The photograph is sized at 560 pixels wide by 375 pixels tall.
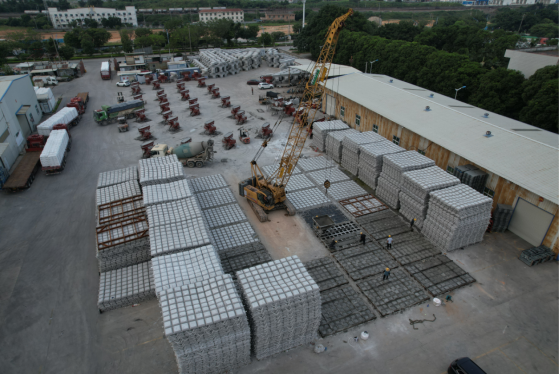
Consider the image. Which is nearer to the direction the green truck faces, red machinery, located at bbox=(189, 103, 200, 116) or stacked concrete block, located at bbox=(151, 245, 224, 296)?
the stacked concrete block

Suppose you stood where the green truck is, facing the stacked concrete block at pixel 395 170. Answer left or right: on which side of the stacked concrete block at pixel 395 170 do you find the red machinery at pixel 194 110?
left

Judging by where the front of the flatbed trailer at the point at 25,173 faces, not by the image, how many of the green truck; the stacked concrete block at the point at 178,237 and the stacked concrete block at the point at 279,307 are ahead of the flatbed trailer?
1

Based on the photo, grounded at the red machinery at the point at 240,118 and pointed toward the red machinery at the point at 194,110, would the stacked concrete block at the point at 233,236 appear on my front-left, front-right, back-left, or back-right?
back-left

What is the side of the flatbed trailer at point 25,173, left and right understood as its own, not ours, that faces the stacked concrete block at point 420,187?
right

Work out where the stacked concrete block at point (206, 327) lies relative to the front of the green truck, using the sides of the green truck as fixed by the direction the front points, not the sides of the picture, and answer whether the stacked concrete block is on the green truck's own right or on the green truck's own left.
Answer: on the green truck's own left

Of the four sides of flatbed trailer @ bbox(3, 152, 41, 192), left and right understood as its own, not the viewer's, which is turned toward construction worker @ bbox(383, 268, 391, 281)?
right

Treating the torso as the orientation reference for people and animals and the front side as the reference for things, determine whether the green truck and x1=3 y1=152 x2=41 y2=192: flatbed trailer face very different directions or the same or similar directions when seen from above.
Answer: very different directions

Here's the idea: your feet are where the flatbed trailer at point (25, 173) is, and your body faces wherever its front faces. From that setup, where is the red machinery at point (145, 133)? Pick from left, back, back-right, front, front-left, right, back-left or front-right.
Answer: front-right

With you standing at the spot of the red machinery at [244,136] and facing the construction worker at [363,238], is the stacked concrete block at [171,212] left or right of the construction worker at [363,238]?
right

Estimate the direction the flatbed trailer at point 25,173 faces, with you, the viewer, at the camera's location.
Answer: facing away from the viewer and to the right of the viewer

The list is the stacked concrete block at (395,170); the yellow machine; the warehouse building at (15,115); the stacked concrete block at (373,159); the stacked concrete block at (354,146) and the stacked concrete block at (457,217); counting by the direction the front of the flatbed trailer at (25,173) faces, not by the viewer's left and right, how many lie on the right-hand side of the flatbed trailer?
5

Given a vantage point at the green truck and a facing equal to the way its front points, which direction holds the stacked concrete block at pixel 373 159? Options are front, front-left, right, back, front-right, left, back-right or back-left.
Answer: left

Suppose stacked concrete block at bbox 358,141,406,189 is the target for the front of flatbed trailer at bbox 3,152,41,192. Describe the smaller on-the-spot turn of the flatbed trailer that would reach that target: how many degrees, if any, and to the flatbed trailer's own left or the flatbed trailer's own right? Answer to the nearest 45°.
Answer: approximately 90° to the flatbed trailer's own right

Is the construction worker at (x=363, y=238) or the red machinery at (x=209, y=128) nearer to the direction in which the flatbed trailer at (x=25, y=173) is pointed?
the red machinery

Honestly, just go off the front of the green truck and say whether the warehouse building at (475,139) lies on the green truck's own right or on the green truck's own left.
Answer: on the green truck's own left

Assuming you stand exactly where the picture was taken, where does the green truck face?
facing the viewer and to the left of the viewer
